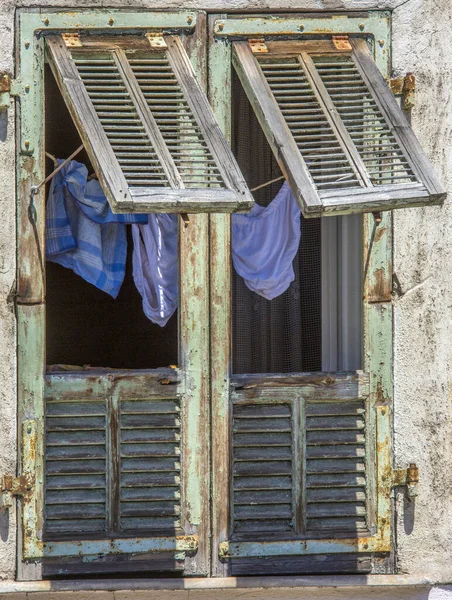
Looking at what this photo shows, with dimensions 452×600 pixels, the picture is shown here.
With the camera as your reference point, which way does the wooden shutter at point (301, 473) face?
facing the viewer

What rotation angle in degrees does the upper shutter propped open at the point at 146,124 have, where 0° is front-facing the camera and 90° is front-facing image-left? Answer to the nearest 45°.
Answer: approximately 315°

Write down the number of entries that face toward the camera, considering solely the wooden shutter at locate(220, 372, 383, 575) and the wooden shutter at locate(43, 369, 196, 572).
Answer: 2

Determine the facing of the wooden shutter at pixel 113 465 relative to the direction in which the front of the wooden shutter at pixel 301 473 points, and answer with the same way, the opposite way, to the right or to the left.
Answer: the same way

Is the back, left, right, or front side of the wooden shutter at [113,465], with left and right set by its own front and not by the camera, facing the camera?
front

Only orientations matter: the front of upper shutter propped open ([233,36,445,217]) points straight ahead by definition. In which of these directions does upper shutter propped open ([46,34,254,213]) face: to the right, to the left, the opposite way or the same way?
the same way

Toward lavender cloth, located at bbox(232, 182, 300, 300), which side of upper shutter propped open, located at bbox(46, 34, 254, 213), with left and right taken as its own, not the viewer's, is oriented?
left

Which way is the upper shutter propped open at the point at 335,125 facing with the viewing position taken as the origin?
facing the viewer and to the right of the viewer

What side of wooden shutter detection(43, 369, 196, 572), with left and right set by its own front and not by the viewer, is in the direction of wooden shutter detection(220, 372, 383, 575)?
left
